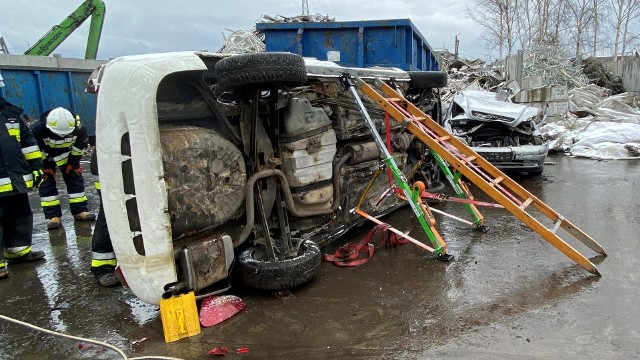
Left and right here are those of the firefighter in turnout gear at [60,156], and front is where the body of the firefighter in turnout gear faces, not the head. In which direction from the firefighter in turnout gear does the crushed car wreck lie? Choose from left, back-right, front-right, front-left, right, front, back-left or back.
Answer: left

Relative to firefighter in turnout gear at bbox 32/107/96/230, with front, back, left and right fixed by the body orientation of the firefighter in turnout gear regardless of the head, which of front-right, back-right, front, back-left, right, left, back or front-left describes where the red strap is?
front-left

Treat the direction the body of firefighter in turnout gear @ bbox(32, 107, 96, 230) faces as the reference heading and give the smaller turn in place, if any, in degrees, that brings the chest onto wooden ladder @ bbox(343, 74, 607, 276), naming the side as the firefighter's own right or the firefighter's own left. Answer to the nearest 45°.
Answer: approximately 45° to the firefighter's own left

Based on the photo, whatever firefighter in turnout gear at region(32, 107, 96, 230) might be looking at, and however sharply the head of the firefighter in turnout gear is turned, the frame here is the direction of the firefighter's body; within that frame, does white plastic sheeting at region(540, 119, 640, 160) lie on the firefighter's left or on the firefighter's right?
on the firefighter's left

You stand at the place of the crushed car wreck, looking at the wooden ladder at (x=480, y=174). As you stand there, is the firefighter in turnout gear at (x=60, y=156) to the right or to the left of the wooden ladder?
right

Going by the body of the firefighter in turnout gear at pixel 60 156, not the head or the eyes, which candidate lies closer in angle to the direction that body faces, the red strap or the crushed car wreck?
the red strap

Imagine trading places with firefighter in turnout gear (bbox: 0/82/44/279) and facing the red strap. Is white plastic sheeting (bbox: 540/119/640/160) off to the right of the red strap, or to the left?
left
